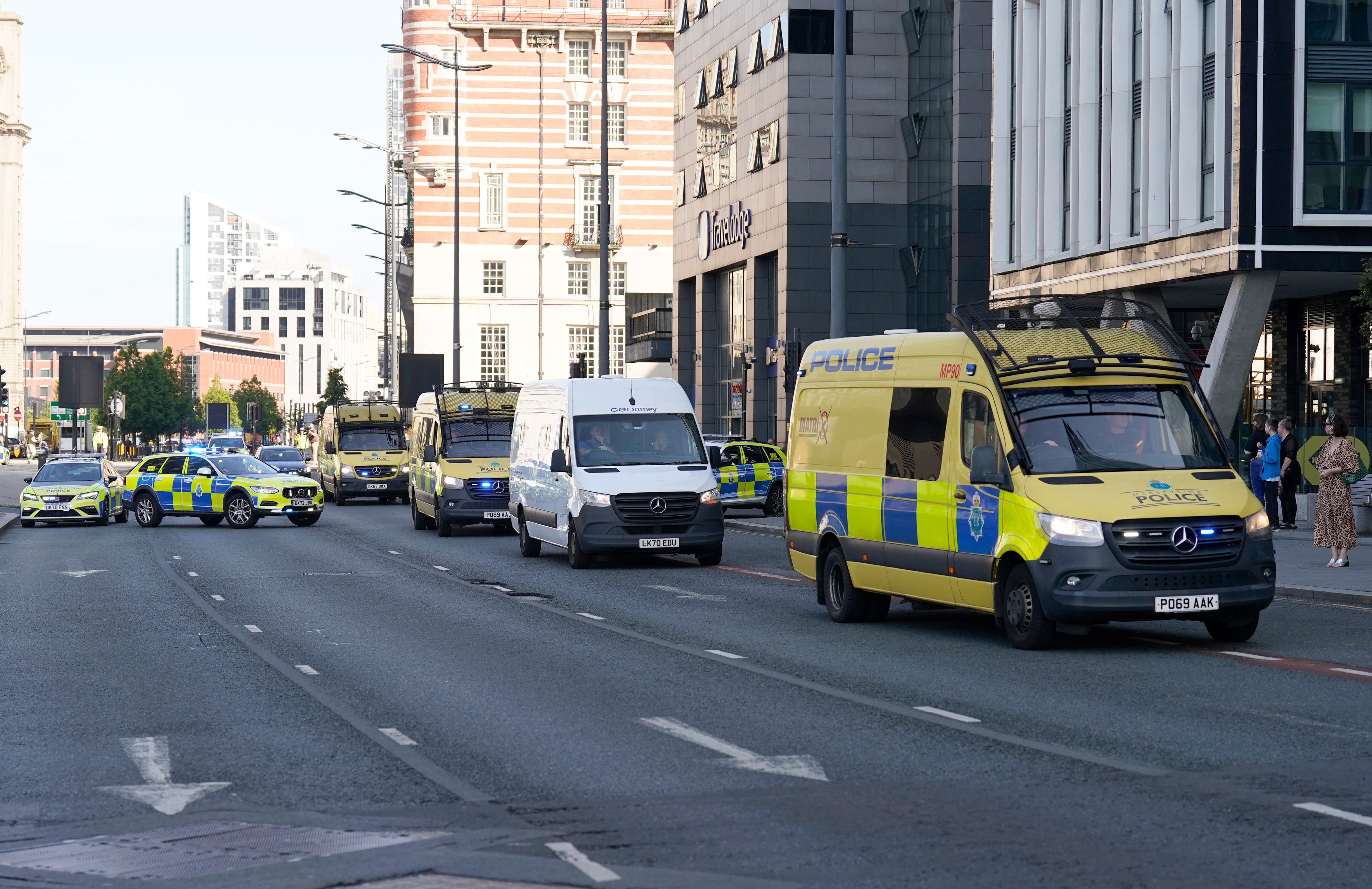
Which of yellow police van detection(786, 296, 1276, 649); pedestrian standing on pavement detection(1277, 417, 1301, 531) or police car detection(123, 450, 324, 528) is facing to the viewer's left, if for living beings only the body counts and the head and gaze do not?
the pedestrian standing on pavement

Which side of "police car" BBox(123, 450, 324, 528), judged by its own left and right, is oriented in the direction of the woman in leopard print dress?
front

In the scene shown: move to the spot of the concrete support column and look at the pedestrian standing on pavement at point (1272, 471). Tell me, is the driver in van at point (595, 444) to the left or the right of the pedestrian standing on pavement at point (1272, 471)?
right

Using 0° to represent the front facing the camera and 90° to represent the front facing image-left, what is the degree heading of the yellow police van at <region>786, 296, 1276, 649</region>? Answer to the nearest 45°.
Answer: approximately 315°

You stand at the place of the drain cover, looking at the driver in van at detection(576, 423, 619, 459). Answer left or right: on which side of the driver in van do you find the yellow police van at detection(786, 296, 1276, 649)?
right

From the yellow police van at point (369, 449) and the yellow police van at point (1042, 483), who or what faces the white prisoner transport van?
the yellow police van at point (369, 449)

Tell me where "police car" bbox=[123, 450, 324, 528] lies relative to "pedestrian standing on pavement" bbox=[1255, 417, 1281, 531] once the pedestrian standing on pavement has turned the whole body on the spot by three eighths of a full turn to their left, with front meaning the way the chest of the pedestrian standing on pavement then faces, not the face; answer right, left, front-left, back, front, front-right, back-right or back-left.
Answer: back-right

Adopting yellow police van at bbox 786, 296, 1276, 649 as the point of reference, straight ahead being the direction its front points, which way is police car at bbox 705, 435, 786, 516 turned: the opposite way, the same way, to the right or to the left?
to the right

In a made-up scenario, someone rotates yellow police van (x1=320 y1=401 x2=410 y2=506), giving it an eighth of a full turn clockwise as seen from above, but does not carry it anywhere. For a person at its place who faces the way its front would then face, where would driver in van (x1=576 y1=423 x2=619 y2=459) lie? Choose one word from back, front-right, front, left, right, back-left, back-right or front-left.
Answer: front-left

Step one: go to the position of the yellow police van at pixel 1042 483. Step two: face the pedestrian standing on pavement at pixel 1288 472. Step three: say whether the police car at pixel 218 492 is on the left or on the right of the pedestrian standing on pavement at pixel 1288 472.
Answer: left

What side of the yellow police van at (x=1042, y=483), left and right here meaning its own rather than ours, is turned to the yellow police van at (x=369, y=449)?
back

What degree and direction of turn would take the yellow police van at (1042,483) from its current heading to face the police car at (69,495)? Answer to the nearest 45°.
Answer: approximately 180°

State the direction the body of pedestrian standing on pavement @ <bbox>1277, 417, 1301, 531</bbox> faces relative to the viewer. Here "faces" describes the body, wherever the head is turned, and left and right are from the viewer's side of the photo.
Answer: facing to the left of the viewer

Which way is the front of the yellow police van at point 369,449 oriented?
toward the camera

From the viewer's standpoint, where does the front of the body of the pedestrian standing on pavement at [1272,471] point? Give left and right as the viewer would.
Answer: facing to the left of the viewer

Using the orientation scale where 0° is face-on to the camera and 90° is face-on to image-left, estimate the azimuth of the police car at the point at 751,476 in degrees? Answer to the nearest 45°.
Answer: approximately 45°

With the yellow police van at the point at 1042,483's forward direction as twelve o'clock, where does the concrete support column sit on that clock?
The concrete support column is roughly at 8 o'clock from the yellow police van.
